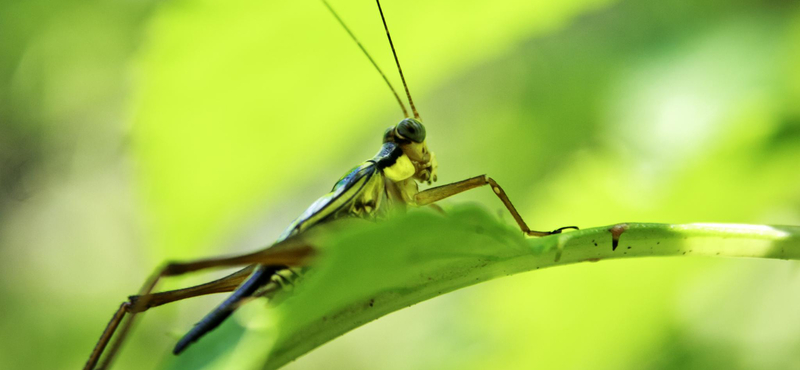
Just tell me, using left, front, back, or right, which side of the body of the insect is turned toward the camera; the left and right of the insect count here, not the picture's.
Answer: right
